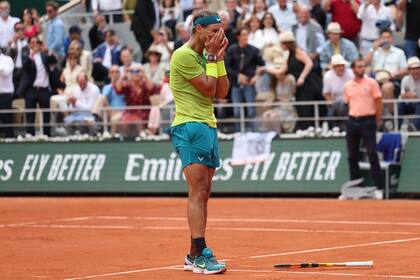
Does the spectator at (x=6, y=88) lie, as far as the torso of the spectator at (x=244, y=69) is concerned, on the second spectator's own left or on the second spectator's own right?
on the second spectator's own right

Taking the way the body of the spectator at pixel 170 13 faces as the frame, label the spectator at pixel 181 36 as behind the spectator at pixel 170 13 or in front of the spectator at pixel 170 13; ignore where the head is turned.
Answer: in front

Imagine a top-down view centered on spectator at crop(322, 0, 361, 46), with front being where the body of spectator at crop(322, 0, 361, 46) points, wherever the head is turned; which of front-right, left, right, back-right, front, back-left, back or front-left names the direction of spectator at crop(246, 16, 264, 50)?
right

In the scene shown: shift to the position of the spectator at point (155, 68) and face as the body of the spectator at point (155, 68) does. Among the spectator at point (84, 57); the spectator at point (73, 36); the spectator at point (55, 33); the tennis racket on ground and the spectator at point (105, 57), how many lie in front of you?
1

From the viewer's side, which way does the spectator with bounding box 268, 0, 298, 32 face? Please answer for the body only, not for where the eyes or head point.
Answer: toward the camera

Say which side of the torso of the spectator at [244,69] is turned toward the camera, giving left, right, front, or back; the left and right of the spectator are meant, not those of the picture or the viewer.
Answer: front

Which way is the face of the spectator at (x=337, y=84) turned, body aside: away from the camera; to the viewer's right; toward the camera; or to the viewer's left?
toward the camera

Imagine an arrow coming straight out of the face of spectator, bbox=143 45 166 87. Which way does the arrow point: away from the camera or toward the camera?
toward the camera

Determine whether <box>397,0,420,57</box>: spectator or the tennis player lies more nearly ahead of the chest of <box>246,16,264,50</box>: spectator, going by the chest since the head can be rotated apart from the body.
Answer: the tennis player

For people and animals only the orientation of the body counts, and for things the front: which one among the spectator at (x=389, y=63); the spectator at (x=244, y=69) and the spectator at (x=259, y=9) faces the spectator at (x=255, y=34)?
the spectator at (x=259, y=9)

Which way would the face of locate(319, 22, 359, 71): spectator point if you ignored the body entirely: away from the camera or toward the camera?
toward the camera

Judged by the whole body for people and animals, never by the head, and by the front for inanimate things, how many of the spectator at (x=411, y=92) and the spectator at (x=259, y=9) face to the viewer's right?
0

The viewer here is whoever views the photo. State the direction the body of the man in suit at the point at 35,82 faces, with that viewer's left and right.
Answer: facing the viewer

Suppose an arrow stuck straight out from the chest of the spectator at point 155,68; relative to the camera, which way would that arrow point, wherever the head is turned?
toward the camera

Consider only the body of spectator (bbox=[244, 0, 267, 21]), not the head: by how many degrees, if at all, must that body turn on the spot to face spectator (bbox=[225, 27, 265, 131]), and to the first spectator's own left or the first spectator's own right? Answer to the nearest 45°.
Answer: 0° — they already face them
